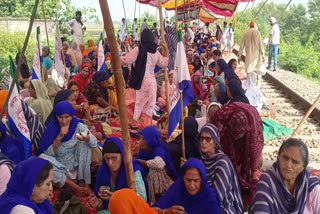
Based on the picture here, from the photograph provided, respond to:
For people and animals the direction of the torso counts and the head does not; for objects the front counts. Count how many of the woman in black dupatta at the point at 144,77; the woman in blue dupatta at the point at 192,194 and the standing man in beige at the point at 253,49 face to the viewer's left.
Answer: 0

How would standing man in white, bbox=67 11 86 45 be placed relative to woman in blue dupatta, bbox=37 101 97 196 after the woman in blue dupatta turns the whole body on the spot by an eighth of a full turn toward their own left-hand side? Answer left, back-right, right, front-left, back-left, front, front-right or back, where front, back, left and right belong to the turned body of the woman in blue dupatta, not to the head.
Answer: back-left

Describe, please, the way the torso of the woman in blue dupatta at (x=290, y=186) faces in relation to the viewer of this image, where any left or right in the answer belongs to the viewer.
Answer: facing the viewer

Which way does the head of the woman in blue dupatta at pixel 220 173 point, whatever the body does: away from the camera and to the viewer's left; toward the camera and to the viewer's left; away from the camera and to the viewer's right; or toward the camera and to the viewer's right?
toward the camera and to the viewer's left

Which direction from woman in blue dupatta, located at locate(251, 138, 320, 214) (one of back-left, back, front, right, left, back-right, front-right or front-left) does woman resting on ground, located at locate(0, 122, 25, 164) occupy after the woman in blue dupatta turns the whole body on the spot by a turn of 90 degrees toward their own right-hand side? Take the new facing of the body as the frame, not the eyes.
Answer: front

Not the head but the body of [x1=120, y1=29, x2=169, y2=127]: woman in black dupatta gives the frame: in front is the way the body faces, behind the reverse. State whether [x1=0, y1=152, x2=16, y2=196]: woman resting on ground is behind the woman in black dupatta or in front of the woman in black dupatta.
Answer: behind

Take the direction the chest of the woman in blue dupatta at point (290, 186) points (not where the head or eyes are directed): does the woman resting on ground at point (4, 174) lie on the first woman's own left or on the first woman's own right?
on the first woman's own right
